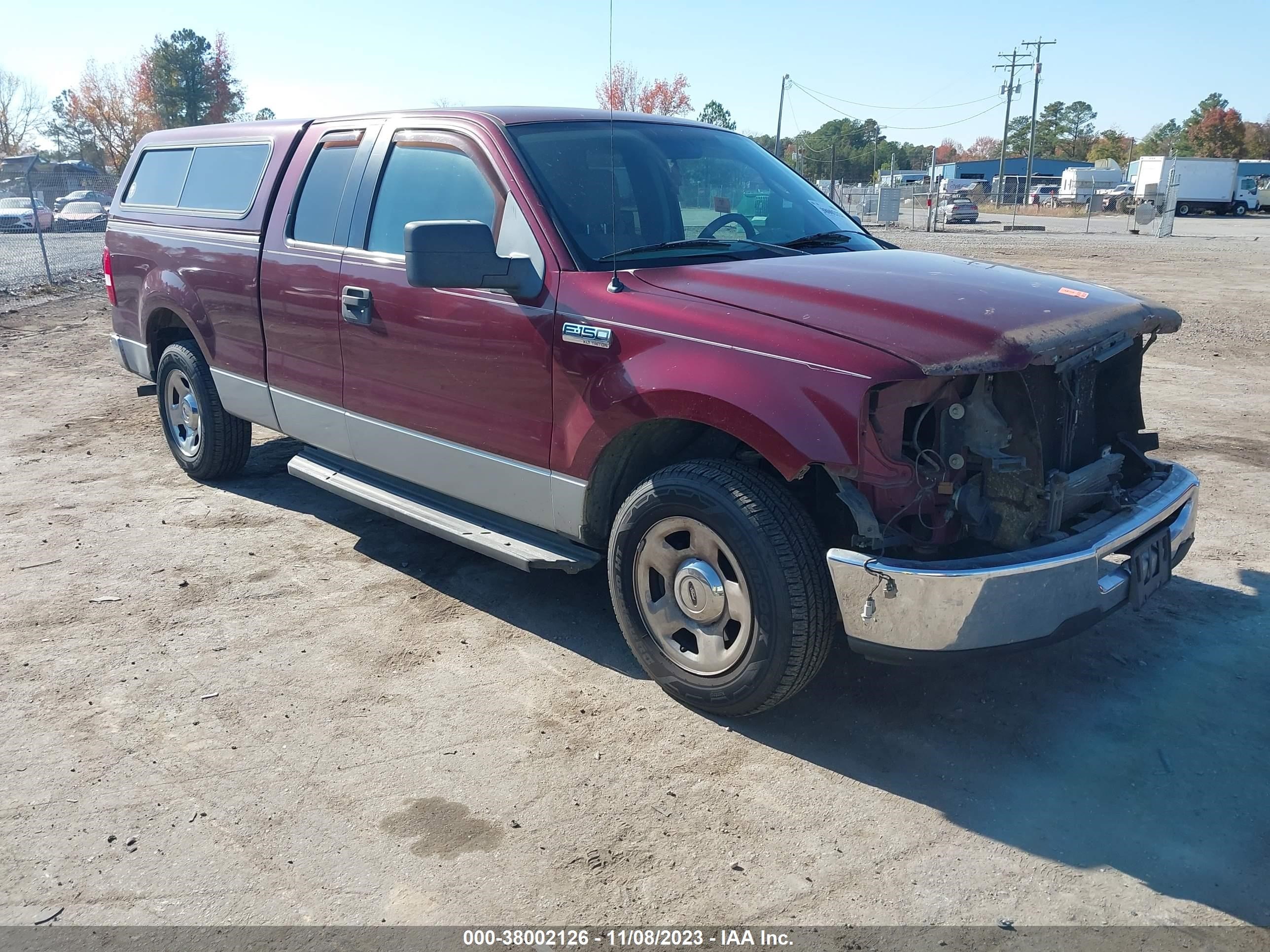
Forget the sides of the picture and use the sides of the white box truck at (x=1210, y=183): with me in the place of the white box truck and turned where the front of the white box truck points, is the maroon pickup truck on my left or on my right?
on my right

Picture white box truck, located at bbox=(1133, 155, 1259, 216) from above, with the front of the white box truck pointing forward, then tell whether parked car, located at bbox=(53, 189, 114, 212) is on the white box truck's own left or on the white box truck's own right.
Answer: on the white box truck's own right

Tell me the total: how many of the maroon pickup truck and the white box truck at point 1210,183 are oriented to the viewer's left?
0

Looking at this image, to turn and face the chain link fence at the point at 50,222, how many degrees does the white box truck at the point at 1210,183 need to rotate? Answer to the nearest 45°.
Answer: approximately 135° to its right

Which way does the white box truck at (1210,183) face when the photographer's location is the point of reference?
facing to the right of the viewer

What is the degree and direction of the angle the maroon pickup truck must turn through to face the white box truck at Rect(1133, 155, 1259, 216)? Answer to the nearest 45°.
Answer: approximately 90° to its left

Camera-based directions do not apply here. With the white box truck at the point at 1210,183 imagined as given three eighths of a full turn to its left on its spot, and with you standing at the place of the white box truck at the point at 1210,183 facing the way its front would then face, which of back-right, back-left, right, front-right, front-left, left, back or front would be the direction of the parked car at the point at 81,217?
left

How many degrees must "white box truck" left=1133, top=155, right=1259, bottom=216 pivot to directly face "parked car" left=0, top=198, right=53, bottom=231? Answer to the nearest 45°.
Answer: approximately 135° to its right

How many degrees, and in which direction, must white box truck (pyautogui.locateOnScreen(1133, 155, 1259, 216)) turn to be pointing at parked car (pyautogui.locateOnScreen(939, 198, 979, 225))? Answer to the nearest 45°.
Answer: approximately 135° to its right

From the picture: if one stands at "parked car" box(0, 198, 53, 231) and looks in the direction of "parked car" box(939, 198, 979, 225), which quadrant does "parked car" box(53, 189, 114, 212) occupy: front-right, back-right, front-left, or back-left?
front-left

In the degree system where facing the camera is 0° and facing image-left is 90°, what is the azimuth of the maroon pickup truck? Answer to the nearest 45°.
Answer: approximately 315°

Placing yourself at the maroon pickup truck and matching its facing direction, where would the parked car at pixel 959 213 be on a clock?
The parked car is roughly at 8 o'clock from the maroon pickup truck.
